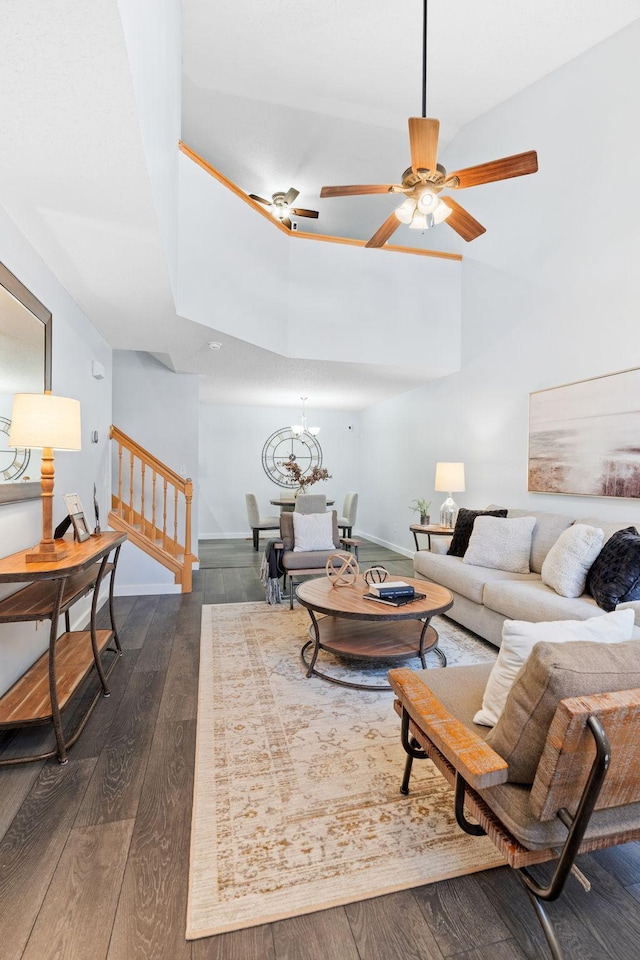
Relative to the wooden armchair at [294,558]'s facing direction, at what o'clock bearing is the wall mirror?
The wall mirror is roughly at 1 o'clock from the wooden armchair.

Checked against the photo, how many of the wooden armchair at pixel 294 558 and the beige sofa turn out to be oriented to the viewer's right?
0

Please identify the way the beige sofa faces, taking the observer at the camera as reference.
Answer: facing the viewer and to the left of the viewer

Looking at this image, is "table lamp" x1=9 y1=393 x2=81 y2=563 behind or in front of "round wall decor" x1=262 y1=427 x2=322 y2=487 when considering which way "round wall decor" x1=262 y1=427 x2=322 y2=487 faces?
in front

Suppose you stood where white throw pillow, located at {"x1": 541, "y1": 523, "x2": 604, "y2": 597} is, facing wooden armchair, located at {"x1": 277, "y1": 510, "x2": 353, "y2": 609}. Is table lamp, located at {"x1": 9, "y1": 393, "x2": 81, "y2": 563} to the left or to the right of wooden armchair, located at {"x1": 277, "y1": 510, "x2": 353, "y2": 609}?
left

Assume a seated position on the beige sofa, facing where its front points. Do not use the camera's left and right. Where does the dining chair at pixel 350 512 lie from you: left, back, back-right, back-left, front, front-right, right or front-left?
right

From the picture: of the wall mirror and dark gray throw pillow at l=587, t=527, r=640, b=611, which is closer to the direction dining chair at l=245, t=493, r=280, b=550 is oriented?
the dark gray throw pillow

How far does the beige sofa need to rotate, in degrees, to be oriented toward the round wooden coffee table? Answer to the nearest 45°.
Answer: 0° — it already faces it

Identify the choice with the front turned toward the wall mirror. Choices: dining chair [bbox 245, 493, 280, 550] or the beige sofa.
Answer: the beige sofa

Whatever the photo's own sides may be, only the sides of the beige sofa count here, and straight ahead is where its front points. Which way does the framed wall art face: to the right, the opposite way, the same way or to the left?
the same way

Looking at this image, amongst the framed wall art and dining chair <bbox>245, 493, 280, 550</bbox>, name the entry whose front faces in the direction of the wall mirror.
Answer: the framed wall art

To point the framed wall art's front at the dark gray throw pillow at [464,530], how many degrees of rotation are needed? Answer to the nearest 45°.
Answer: approximately 45° to its right

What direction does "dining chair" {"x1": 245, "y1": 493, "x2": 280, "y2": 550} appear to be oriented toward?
to the viewer's right

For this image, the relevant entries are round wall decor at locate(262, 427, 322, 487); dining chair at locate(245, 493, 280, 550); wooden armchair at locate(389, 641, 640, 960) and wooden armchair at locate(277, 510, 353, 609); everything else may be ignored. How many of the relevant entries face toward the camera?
2

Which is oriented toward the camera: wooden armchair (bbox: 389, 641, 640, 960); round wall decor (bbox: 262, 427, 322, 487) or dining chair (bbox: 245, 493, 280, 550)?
the round wall decor

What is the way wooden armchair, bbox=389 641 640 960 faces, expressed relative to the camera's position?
facing away from the viewer and to the left of the viewer

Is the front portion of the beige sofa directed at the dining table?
no

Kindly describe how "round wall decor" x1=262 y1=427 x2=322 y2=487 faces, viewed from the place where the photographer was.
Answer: facing the viewer

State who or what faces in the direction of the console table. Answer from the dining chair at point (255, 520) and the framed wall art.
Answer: the framed wall art

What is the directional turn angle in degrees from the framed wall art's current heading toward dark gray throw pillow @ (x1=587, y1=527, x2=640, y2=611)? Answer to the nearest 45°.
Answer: approximately 45° to its left

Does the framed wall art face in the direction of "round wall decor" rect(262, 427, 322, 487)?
no

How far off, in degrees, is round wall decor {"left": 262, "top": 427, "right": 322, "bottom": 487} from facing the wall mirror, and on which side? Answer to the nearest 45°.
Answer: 0° — it already faces it
